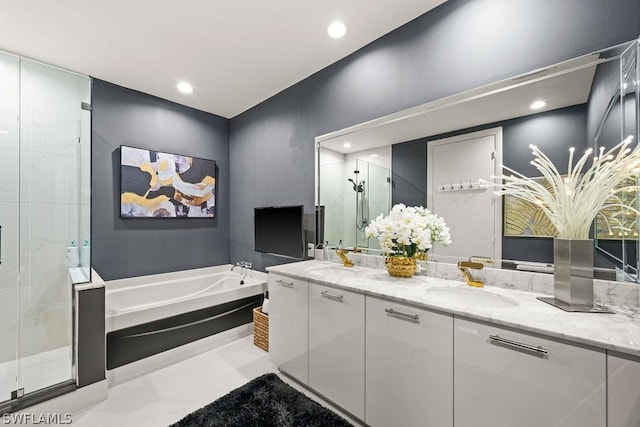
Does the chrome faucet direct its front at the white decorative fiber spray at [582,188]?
no

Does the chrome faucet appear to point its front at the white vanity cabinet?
no

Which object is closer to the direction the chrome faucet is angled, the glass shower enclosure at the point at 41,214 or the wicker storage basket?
the glass shower enclosure

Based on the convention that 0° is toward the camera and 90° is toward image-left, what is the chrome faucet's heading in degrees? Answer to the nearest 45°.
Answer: approximately 45°

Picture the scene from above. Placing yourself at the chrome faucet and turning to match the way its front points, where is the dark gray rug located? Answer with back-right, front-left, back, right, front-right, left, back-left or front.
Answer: front-left

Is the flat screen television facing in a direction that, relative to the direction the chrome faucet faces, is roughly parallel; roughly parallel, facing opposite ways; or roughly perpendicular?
roughly parallel

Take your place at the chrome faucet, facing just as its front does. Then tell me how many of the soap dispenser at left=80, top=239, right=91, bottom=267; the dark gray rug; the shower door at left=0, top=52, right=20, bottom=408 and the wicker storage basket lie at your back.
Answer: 0

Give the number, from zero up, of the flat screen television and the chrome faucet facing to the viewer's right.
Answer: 0

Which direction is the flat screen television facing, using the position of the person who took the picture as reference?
facing the viewer and to the left of the viewer

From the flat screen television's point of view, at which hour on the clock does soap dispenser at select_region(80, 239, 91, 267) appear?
The soap dispenser is roughly at 1 o'clock from the flat screen television.

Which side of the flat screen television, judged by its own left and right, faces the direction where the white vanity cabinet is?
left
